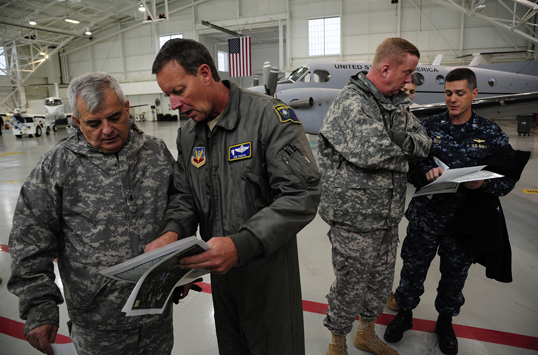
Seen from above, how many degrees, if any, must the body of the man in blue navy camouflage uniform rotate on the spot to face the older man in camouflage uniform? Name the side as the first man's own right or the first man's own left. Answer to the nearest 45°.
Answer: approximately 45° to the first man's own right

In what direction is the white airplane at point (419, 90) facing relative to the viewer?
to the viewer's left

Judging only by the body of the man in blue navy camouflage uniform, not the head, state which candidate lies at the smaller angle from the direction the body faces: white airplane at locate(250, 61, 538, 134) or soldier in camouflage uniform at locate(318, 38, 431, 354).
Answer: the soldier in camouflage uniform

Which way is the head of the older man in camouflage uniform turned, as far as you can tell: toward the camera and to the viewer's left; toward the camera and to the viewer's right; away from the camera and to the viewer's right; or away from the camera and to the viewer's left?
toward the camera and to the viewer's right

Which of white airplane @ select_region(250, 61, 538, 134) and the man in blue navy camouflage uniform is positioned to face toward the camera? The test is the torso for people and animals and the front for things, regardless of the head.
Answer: the man in blue navy camouflage uniform

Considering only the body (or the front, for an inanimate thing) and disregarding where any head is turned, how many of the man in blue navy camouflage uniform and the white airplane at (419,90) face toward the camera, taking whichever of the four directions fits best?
1

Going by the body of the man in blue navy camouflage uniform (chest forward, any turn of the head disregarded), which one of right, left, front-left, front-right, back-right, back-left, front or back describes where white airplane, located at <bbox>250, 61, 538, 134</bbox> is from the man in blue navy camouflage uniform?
back

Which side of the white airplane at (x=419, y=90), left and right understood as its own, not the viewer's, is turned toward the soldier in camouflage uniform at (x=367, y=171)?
left

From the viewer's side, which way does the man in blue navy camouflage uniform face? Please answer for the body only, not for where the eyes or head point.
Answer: toward the camera
